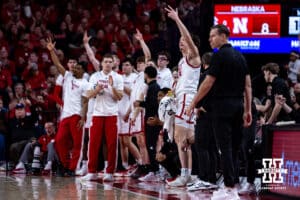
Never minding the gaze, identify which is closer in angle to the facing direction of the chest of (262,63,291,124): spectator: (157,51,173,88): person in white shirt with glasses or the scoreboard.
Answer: the person in white shirt with glasses

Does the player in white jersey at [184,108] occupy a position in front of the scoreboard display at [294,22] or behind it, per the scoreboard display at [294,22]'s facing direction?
in front

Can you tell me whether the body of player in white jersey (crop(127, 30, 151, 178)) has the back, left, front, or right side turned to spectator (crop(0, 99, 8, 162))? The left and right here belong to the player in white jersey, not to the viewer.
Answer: right

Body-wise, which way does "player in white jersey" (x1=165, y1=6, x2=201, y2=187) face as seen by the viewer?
to the viewer's left
